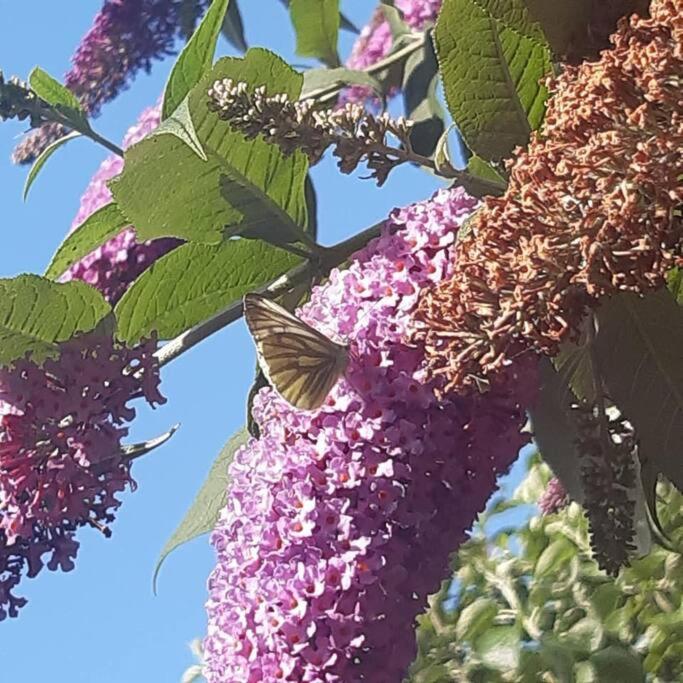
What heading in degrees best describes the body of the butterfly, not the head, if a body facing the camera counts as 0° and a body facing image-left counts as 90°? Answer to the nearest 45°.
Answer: approximately 270°

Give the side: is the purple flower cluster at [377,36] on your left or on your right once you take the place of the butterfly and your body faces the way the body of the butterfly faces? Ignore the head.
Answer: on your left
